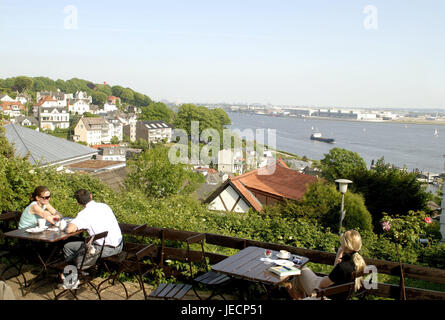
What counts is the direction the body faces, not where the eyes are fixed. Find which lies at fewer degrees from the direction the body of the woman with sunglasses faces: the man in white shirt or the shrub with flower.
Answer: the man in white shirt

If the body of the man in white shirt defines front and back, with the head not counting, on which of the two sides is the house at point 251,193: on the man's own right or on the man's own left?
on the man's own right

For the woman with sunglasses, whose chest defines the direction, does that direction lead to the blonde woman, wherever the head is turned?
yes

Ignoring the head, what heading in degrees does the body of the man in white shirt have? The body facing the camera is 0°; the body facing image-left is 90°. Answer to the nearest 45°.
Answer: approximately 135°

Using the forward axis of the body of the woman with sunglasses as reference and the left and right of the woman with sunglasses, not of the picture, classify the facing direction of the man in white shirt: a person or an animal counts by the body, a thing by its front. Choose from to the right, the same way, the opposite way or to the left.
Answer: the opposite way

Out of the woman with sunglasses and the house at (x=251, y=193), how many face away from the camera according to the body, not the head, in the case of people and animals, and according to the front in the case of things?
0

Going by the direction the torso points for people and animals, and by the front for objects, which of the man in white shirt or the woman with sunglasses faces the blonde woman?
the woman with sunglasses

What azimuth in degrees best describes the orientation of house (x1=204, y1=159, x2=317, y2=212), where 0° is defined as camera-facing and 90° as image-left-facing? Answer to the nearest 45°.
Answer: approximately 45°

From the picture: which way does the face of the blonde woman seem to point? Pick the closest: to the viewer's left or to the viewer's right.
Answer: to the viewer's left

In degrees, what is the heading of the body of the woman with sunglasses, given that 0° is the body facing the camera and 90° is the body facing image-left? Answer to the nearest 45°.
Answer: approximately 315°

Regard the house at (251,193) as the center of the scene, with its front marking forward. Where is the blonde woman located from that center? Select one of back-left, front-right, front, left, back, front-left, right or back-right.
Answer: front-left

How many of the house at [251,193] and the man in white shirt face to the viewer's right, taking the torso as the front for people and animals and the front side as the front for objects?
0

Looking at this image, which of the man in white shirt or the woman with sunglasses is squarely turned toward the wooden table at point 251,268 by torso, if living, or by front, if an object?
the woman with sunglasses

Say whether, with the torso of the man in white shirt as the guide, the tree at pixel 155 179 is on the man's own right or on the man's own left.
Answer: on the man's own right

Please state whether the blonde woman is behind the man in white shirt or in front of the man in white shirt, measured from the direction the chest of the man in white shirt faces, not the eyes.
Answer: behind
